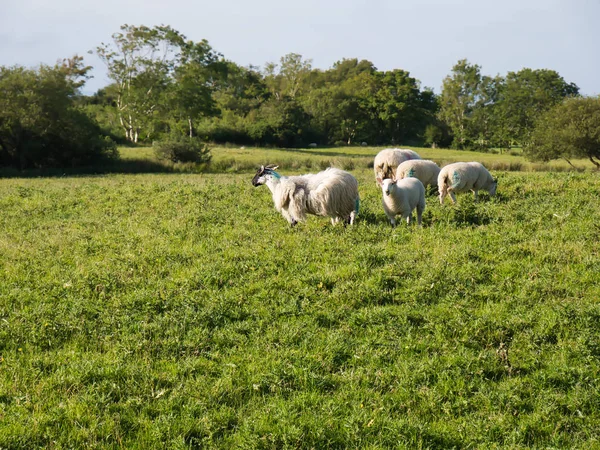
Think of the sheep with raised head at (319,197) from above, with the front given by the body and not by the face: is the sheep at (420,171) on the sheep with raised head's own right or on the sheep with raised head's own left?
on the sheep with raised head's own right

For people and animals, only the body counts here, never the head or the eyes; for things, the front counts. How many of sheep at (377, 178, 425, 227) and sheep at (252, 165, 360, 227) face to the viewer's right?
0

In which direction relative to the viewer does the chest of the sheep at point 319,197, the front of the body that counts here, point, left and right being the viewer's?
facing to the left of the viewer

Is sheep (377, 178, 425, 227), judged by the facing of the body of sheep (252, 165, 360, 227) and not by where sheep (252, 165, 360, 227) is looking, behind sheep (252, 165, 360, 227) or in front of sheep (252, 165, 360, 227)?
behind

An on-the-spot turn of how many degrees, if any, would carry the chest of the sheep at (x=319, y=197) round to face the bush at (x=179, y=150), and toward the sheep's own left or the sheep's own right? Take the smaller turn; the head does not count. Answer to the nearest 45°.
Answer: approximately 90° to the sheep's own right

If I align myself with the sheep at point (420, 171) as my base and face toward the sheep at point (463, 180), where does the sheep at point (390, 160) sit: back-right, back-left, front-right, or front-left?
back-left

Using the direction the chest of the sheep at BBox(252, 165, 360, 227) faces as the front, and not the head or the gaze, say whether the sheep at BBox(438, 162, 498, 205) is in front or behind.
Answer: behind
